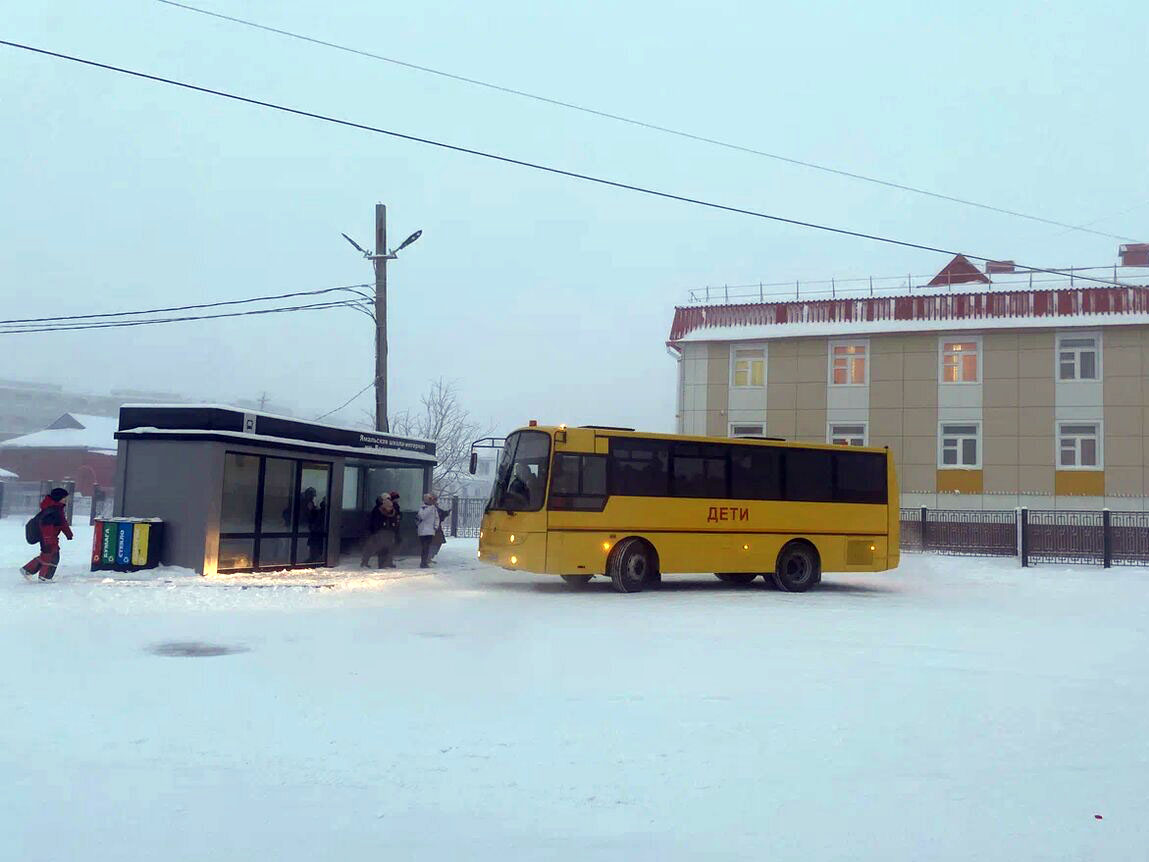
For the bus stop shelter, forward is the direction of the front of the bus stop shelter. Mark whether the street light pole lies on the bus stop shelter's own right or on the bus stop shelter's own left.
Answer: on the bus stop shelter's own left

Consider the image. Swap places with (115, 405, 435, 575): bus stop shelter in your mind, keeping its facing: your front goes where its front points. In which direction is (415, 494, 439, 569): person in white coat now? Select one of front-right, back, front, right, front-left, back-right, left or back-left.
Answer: left

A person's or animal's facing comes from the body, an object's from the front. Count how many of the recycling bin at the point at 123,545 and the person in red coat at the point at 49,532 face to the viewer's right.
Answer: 1

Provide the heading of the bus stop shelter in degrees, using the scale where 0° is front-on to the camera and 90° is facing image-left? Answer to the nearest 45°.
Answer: approximately 315°

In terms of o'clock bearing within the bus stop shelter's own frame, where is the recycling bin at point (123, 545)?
The recycling bin is roughly at 4 o'clock from the bus stop shelter.

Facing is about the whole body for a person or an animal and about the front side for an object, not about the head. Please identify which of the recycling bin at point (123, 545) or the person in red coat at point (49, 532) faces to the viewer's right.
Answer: the person in red coat

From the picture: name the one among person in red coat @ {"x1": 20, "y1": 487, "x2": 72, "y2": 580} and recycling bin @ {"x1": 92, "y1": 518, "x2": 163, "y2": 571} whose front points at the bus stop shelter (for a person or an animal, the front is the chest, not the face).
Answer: the person in red coat

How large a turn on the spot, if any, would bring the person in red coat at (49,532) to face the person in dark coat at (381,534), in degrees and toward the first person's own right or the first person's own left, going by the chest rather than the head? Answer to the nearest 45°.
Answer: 0° — they already face them

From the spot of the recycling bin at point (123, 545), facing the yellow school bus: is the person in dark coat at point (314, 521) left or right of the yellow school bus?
left

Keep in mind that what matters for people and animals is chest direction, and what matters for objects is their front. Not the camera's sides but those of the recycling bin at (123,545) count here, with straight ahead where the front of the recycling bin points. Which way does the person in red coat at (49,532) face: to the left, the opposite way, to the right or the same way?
to the left

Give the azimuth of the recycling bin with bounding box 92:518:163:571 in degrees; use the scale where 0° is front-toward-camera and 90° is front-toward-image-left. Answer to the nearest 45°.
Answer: approximately 0°

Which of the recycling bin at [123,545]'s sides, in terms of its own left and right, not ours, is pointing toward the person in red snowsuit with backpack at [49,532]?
right

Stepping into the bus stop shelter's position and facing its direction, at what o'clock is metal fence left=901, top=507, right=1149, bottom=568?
The metal fence is roughly at 10 o'clock from the bus stop shelter.

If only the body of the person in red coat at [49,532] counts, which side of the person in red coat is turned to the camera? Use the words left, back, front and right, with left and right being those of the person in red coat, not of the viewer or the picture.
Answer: right
